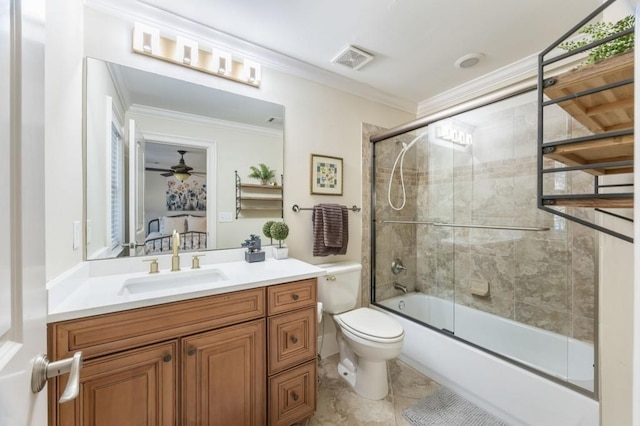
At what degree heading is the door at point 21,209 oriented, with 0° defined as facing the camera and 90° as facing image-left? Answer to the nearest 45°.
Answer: approximately 315°

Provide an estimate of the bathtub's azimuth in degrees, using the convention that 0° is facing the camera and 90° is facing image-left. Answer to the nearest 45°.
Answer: approximately 45°

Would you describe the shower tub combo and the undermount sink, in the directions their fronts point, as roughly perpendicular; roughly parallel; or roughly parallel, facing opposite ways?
roughly perpendicular

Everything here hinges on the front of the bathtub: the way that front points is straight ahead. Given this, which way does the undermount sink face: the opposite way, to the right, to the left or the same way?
to the left

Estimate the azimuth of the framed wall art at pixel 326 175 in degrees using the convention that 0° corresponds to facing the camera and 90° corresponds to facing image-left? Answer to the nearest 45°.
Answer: approximately 315°

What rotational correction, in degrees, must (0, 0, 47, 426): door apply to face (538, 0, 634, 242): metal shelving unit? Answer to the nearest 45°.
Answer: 0° — it already faces it

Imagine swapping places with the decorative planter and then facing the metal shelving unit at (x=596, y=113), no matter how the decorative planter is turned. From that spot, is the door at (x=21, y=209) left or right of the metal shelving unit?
right

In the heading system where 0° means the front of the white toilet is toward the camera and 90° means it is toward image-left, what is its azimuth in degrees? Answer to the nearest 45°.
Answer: approximately 315°
